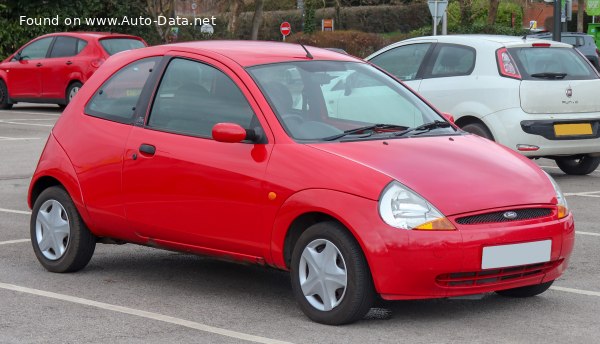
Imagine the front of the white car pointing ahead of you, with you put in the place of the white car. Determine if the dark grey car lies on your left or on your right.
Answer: on your right

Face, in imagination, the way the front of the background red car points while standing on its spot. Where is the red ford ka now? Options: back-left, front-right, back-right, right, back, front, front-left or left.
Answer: back-left

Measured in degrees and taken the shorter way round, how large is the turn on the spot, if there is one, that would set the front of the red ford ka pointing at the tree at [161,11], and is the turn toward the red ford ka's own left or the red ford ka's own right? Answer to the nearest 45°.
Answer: approximately 135° to the red ford ka's own left

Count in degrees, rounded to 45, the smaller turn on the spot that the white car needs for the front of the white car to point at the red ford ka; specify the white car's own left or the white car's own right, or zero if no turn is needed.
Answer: approximately 135° to the white car's own left

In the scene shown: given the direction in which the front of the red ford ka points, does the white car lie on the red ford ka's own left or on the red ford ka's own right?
on the red ford ka's own left

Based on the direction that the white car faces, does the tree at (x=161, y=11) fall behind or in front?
in front

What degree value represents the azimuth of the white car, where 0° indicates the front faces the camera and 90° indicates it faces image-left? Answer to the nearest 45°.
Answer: approximately 135°
